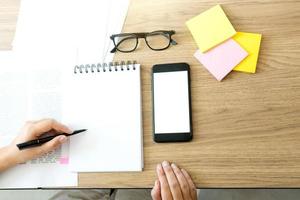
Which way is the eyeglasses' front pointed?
toward the camera

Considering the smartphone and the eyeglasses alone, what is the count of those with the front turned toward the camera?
2

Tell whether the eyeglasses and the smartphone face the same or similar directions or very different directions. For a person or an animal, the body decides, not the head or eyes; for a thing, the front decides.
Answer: same or similar directions
